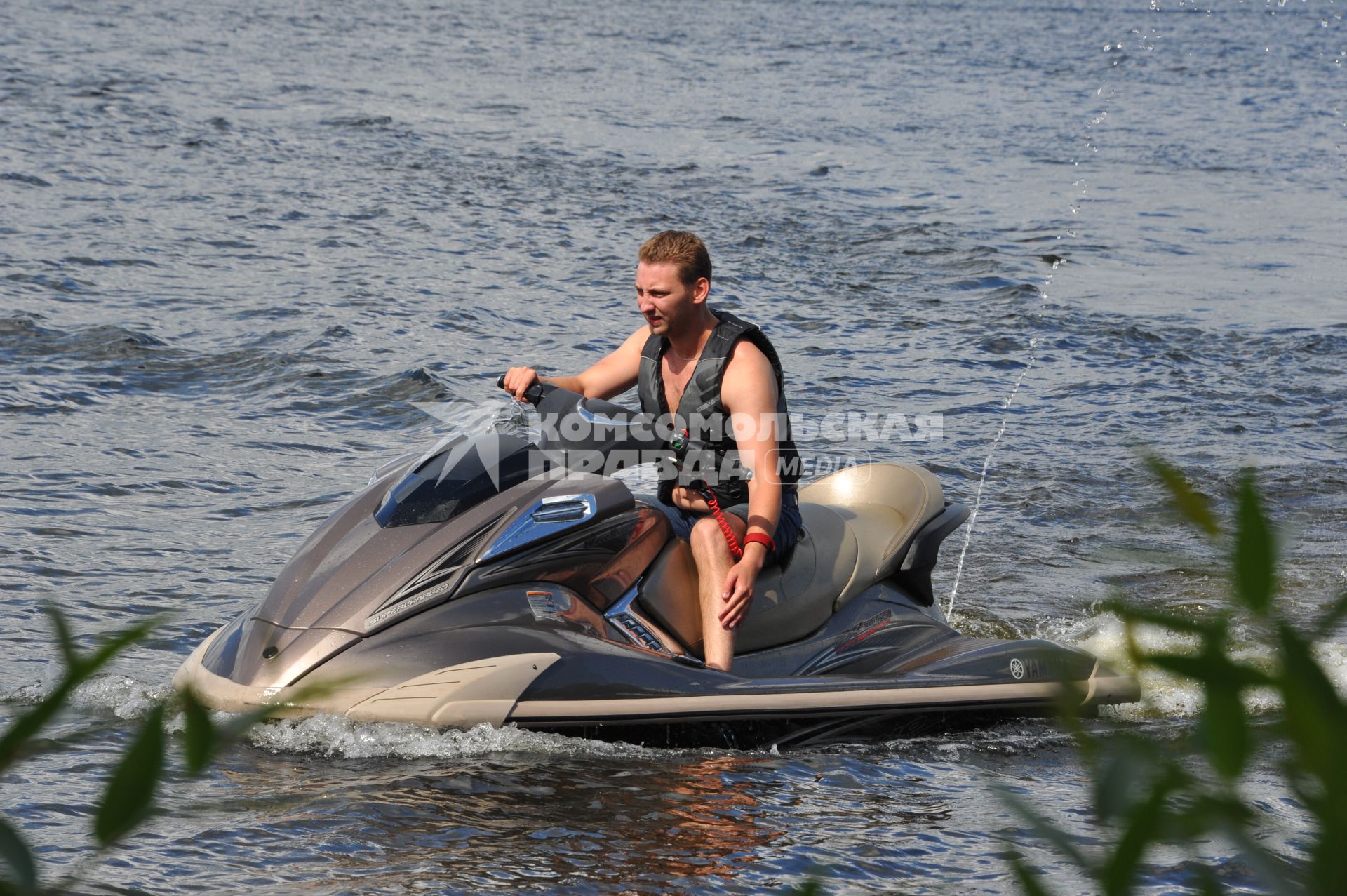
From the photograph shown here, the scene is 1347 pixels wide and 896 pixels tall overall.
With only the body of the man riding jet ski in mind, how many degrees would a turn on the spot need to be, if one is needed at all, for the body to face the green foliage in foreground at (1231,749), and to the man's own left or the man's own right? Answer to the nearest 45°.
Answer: approximately 45° to the man's own left

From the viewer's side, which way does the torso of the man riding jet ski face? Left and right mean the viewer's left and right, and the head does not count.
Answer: facing the viewer and to the left of the viewer

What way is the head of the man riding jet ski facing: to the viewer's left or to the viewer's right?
to the viewer's left
